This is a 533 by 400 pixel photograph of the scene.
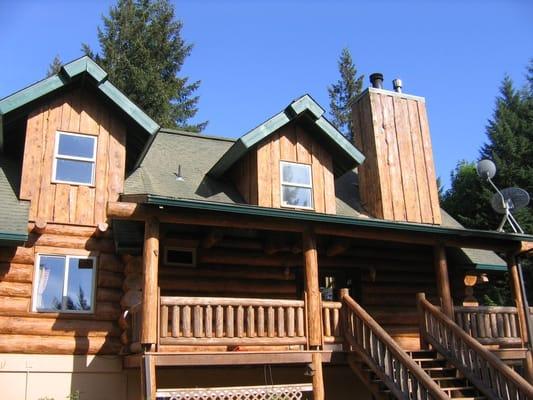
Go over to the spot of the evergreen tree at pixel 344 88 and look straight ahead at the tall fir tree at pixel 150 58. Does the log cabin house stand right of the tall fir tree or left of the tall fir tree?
left

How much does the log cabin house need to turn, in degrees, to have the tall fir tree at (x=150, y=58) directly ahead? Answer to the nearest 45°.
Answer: approximately 135° to its left

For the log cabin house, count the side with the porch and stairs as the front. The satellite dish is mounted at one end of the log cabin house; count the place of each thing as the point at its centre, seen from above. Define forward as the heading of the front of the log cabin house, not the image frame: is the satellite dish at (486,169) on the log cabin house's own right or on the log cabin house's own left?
on the log cabin house's own left

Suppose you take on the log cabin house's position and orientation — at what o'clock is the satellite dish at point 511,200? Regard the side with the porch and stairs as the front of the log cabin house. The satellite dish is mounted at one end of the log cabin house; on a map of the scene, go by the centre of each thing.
The satellite dish is roughly at 10 o'clock from the log cabin house.

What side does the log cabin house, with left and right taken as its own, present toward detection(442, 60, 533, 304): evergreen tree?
left

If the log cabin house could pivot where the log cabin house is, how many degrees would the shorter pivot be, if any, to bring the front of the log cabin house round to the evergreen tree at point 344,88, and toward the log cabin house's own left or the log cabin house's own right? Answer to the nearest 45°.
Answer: approximately 135° to the log cabin house's own left

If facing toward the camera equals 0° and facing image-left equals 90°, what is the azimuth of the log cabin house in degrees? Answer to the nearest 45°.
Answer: approximately 315°
